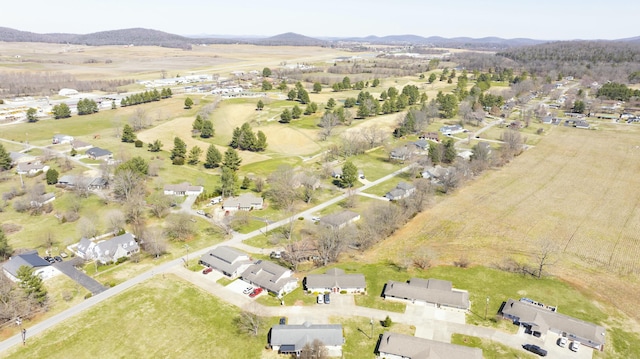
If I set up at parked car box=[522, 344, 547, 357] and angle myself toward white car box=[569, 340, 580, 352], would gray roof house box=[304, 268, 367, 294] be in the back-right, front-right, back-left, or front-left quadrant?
back-left

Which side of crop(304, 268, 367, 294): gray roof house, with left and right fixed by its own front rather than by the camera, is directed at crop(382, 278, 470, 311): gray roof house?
left

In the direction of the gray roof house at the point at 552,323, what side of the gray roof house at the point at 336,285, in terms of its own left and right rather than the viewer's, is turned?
left

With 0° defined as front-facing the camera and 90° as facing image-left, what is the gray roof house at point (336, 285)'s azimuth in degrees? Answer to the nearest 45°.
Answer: approximately 0°

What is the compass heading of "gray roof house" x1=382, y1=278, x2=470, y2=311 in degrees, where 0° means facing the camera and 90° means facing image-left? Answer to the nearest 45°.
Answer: approximately 0°

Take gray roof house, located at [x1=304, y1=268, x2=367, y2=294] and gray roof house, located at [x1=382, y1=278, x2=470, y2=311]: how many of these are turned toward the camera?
2

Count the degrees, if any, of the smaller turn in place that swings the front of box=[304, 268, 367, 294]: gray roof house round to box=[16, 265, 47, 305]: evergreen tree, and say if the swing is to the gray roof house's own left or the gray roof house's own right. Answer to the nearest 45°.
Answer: approximately 90° to the gray roof house's own right

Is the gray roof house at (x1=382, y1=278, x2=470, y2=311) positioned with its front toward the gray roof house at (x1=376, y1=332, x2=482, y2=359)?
yes

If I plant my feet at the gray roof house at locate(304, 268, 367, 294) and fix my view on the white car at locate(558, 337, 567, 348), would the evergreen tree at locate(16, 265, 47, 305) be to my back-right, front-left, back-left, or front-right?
back-right
